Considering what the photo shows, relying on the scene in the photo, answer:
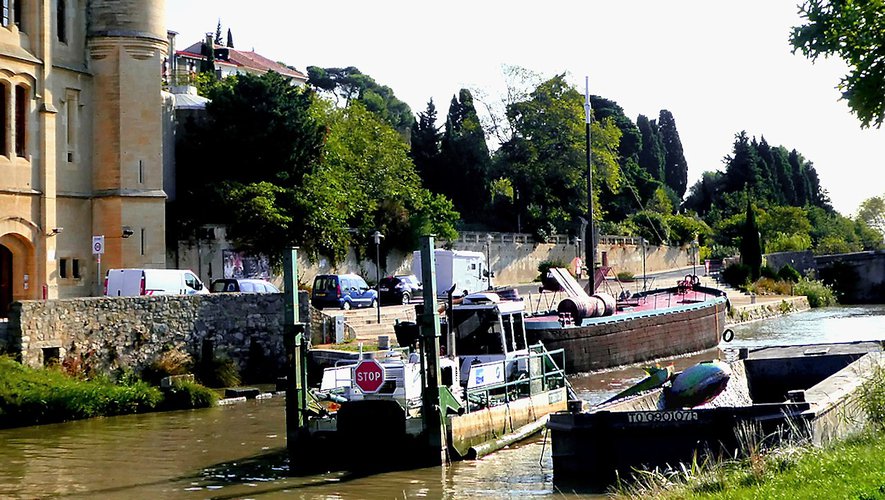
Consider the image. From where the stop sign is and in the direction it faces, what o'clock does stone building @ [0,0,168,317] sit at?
The stone building is roughly at 5 o'clock from the stop sign.

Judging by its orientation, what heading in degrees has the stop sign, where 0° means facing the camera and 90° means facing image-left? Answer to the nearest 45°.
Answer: approximately 0°

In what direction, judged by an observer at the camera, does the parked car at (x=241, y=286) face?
facing to the right of the viewer

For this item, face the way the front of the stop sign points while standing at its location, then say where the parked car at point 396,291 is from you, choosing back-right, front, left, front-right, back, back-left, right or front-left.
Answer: back

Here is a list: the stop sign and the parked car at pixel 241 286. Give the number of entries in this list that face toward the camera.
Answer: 1

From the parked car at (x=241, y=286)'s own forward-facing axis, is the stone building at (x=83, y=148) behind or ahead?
behind

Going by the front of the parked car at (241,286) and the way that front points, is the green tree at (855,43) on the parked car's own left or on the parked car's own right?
on the parked car's own right
